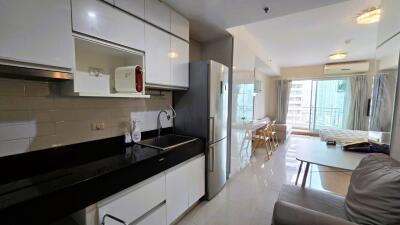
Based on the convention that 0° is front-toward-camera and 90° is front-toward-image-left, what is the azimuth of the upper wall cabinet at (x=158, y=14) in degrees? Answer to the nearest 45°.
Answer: approximately 315°

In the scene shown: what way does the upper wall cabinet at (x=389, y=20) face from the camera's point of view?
to the viewer's left

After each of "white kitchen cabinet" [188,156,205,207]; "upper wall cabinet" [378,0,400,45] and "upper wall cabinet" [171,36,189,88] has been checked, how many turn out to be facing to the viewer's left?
1

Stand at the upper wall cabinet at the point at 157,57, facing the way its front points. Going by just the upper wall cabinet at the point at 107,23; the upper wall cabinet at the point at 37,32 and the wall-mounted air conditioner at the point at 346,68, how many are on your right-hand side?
2

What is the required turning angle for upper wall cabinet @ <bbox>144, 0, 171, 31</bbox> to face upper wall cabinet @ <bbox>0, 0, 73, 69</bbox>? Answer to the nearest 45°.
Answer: approximately 90° to its right

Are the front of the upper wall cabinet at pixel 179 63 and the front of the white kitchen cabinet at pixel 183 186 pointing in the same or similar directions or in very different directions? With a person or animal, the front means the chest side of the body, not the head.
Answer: same or similar directions

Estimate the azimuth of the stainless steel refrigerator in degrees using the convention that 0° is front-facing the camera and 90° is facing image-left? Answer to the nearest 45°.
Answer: approximately 315°

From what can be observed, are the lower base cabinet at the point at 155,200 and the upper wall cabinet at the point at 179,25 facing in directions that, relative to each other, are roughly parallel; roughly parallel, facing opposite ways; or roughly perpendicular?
roughly parallel

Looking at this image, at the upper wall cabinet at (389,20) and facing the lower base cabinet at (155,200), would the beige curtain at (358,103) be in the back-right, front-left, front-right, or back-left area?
back-right

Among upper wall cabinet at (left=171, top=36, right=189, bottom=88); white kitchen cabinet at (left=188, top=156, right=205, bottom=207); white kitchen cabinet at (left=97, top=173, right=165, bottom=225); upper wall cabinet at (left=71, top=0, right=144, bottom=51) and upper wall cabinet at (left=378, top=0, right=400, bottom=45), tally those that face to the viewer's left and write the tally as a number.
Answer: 1

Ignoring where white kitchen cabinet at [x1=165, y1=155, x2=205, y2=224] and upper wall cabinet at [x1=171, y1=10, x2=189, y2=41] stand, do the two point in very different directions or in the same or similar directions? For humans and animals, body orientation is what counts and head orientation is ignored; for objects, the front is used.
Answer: same or similar directions

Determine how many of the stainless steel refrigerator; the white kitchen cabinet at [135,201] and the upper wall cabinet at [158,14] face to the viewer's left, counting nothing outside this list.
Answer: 0
